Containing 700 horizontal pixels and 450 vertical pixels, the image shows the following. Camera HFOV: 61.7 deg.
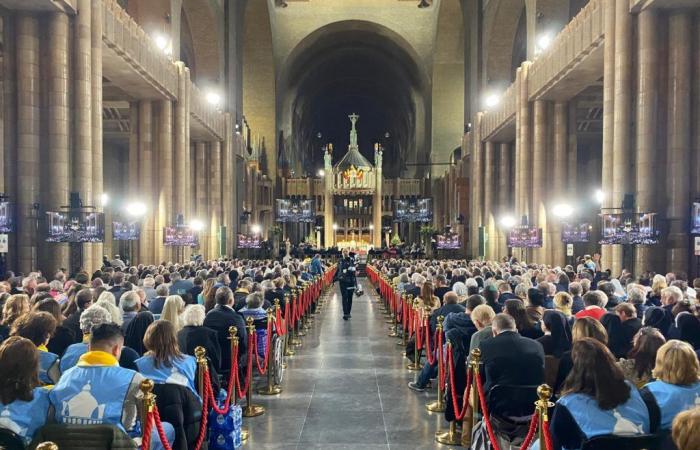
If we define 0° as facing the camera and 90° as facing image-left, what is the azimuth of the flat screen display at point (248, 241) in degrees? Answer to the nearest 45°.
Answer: approximately 0°

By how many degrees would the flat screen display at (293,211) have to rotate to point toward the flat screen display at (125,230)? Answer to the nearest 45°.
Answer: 0° — it already faces it

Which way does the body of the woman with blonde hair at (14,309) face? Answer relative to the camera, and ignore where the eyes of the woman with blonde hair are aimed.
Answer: away from the camera

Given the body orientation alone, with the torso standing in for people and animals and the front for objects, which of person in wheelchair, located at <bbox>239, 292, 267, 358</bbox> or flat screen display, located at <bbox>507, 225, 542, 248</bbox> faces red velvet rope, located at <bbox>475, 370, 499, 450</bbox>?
the flat screen display

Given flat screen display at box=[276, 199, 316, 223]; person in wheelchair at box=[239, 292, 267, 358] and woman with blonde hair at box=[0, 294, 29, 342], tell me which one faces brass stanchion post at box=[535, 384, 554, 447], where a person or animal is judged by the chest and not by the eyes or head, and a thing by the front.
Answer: the flat screen display

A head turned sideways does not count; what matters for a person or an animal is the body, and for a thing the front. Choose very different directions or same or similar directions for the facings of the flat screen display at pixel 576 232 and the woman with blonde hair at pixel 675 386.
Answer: very different directions

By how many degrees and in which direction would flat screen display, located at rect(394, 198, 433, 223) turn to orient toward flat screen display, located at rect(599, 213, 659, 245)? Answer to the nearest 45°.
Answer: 0° — it already faces it

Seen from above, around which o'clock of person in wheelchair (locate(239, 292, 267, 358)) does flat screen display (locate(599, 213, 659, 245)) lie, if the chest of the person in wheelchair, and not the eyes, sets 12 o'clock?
The flat screen display is roughly at 2 o'clock from the person in wheelchair.
